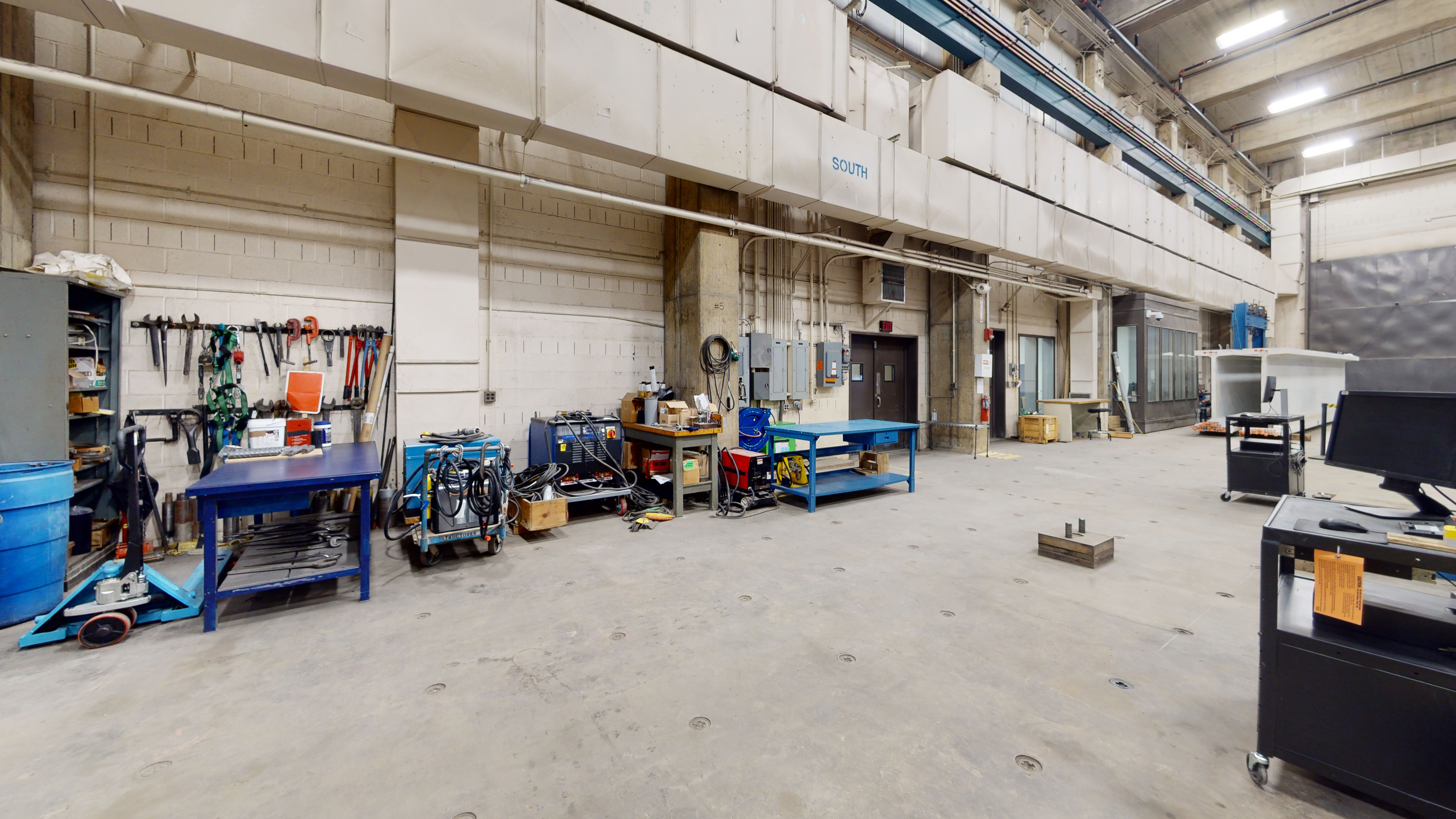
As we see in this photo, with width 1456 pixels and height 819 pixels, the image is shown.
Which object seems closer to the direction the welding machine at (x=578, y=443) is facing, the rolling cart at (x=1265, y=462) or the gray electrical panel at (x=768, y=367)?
the rolling cart

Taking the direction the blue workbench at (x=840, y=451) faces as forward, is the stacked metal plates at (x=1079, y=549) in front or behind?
in front

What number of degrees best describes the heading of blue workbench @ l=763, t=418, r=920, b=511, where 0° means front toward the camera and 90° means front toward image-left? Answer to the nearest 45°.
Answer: approximately 315°

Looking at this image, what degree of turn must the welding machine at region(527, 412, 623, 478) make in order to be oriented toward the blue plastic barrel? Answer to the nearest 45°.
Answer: approximately 90° to its right

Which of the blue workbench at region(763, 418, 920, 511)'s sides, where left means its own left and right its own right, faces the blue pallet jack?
right

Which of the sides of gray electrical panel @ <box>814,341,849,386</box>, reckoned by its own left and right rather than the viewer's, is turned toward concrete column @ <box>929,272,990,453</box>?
left

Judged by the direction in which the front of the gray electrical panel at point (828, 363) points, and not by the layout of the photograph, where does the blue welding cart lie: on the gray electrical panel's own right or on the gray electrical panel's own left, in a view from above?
on the gray electrical panel's own right

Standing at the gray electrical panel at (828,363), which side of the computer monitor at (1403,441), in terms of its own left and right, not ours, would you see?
right

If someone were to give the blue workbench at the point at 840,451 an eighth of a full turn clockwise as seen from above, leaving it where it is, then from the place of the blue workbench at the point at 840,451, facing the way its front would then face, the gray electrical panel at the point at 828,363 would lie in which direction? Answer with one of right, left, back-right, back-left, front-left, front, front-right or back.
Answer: back

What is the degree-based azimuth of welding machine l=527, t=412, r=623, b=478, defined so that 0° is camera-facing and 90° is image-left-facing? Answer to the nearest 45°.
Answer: approximately 315°
